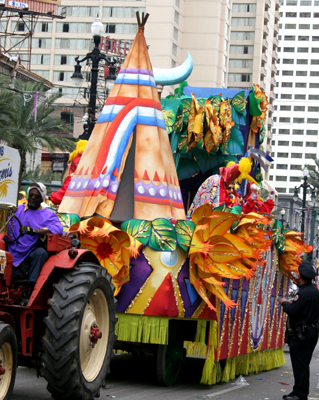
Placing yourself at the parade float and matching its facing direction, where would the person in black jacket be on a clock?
The person in black jacket is roughly at 8 o'clock from the parade float.

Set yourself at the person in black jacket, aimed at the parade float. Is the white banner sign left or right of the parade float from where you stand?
left

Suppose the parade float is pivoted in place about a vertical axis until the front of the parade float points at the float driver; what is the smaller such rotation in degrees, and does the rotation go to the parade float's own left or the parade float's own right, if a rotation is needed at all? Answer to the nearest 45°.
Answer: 0° — it already faces them

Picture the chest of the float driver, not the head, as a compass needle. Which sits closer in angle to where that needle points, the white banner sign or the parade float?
the white banner sign

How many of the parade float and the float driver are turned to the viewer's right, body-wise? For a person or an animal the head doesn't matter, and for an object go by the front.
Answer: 0

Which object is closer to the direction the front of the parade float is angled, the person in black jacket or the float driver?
the float driver

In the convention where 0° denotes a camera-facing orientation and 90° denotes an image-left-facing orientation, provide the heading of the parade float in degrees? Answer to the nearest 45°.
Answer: approximately 45°

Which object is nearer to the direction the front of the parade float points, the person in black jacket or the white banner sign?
the white banner sign

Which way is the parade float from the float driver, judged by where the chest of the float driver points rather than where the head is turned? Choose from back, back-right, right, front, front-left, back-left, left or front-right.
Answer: back

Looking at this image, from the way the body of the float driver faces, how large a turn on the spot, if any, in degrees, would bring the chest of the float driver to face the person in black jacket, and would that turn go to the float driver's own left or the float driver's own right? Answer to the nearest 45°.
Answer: approximately 135° to the float driver's own left

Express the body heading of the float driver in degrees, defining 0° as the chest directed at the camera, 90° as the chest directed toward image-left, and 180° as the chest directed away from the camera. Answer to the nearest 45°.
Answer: approximately 45°
